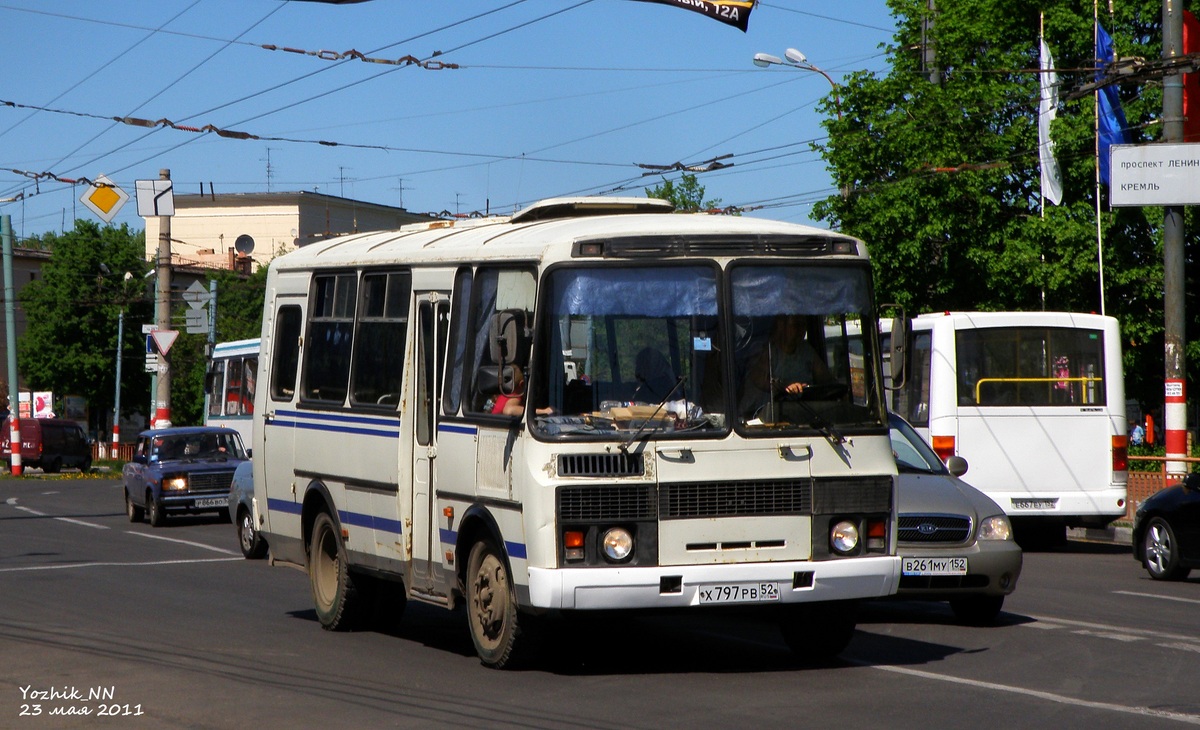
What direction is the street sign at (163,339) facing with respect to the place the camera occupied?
facing the viewer

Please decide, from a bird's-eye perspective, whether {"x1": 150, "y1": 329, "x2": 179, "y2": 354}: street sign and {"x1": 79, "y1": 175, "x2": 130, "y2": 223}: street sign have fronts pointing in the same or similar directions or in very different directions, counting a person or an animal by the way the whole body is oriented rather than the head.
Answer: same or similar directions

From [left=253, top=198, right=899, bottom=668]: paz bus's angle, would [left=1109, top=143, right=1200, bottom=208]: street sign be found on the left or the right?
on its left

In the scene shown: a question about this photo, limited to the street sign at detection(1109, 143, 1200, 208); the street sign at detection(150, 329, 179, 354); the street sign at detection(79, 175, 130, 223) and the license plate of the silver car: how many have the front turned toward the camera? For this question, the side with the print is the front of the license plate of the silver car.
4

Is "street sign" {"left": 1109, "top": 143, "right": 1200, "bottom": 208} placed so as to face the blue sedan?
no

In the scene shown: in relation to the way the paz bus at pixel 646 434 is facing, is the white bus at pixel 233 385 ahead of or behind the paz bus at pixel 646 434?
behind

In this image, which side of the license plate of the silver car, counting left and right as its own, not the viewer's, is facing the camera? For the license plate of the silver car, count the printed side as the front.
front

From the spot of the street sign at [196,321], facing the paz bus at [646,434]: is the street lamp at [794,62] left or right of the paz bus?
left

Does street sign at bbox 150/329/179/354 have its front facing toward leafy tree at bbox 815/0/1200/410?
no

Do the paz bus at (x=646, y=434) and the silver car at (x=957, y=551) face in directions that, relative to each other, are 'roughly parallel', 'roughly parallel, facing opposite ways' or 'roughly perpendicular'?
roughly parallel

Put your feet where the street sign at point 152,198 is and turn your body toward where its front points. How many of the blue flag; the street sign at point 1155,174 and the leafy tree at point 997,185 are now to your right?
0

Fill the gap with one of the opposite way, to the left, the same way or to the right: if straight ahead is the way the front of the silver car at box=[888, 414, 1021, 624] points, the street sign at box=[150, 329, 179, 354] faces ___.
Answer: the same way

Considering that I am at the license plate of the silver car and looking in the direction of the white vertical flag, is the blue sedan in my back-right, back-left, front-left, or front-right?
front-left

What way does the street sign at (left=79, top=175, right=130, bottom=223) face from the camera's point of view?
toward the camera
